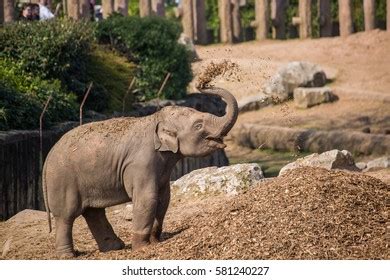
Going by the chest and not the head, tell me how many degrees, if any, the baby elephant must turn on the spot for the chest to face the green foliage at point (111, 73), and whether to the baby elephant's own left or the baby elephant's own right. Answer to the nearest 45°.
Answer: approximately 90° to the baby elephant's own left

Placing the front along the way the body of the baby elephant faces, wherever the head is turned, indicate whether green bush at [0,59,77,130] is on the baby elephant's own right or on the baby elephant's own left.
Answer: on the baby elephant's own left

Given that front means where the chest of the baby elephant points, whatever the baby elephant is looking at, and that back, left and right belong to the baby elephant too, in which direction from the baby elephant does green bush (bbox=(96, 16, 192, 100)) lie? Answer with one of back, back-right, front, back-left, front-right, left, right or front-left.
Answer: left

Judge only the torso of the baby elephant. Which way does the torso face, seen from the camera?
to the viewer's right

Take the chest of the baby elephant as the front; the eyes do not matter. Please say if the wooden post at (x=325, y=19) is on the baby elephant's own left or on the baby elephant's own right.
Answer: on the baby elephant's own left

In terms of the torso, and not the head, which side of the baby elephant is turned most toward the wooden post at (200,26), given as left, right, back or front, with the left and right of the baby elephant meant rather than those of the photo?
left

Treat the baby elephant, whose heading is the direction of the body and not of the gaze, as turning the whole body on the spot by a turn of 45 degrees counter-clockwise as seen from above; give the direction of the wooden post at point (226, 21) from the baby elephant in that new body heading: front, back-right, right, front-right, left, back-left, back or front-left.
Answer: front-left

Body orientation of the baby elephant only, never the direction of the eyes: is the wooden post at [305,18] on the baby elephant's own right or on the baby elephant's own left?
on the baby elephant's own left

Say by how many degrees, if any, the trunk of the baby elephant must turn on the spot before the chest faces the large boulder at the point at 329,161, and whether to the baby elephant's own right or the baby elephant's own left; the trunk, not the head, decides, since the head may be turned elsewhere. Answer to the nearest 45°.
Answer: approximately 45° to the baby elephant's own left
